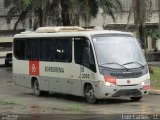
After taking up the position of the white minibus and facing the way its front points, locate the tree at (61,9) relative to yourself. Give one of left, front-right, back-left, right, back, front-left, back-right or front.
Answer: back-left

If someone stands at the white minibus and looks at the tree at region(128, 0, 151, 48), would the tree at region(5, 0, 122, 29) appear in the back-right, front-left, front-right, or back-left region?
front-left

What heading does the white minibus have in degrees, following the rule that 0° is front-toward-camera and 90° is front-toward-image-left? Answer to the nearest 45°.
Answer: approximately 315°

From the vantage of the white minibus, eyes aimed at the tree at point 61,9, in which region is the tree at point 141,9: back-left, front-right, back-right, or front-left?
front-right

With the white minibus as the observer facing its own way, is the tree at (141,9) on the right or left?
on its left
